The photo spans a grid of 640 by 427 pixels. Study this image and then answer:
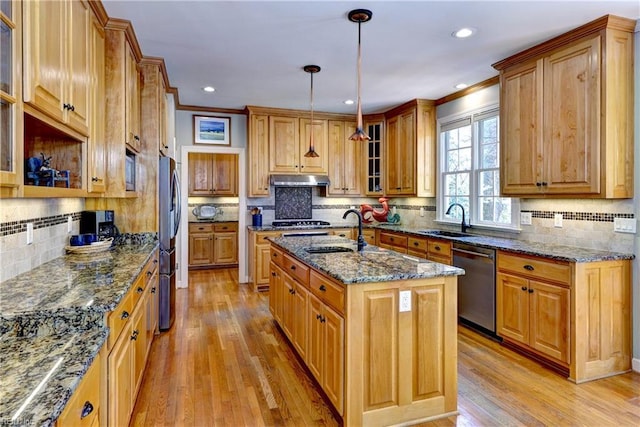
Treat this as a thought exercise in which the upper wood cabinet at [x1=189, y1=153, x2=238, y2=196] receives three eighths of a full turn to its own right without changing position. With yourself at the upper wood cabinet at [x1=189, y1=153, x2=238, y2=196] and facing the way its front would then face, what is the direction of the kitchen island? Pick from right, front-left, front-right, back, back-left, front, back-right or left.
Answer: back-left

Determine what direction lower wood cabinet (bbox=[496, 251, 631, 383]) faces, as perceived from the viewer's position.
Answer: facing the viewer and to the left of the viewer

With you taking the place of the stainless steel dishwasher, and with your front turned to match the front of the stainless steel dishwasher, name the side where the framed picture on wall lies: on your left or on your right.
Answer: on your right

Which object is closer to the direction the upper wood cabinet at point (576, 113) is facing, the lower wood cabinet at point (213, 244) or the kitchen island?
the kitchen island

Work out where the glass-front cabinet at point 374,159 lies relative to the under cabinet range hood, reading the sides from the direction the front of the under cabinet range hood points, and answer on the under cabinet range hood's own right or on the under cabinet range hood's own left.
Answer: on the under cabinet range hood's own left

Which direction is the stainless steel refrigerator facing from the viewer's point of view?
to the viewer's right

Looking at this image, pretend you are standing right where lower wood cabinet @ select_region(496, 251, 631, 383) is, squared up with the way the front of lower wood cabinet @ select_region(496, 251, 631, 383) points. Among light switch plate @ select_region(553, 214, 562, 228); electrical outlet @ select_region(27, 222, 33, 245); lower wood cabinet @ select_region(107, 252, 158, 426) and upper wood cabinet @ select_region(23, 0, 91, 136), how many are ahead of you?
3

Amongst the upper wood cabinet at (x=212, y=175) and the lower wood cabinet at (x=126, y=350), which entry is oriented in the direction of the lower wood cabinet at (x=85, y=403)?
the upper wood cabinet

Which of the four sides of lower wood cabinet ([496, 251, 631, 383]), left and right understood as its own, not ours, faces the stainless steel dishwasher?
right

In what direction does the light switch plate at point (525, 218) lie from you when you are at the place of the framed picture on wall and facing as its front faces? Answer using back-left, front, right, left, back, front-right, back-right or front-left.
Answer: front-left

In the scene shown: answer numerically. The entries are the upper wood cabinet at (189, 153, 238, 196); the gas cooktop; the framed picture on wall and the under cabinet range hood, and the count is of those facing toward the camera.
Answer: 4

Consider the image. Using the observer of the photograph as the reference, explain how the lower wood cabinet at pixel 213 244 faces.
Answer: facing the viewer

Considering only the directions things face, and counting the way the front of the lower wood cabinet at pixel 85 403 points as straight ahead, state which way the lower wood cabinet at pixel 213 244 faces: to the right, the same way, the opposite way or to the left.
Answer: to the right

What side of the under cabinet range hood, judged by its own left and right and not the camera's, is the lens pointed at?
front

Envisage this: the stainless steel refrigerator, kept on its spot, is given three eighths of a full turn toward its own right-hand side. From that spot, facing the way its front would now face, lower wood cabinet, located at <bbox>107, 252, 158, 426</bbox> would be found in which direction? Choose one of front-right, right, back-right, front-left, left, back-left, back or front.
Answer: front-left

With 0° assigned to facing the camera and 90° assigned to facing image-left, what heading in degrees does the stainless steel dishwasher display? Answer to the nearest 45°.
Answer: approximately 45°

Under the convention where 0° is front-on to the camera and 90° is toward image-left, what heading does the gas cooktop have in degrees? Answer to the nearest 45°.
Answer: approximately 0°
